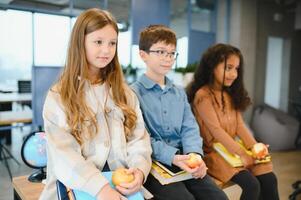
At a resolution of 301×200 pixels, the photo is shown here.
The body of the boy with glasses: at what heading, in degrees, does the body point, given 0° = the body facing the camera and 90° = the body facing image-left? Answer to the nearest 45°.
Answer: approximately 315°

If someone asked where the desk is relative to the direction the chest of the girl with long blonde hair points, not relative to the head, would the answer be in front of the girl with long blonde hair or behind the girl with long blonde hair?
behind

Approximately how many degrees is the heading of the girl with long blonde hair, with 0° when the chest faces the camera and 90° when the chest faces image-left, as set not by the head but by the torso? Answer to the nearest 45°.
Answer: approximately 315°

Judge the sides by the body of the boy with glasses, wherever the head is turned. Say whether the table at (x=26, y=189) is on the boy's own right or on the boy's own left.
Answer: on the boy's own right

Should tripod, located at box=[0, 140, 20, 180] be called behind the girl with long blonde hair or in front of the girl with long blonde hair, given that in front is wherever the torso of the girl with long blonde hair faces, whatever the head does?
behind

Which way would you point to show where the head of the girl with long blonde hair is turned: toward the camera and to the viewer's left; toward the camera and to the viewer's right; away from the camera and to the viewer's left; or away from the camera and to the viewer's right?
toward the camera and to the viewer's right
